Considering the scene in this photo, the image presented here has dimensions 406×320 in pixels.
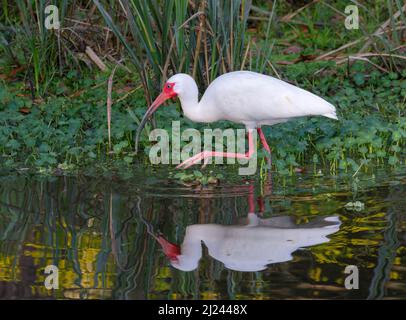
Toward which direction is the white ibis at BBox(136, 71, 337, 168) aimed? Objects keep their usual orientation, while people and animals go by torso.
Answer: to the viewer's left
